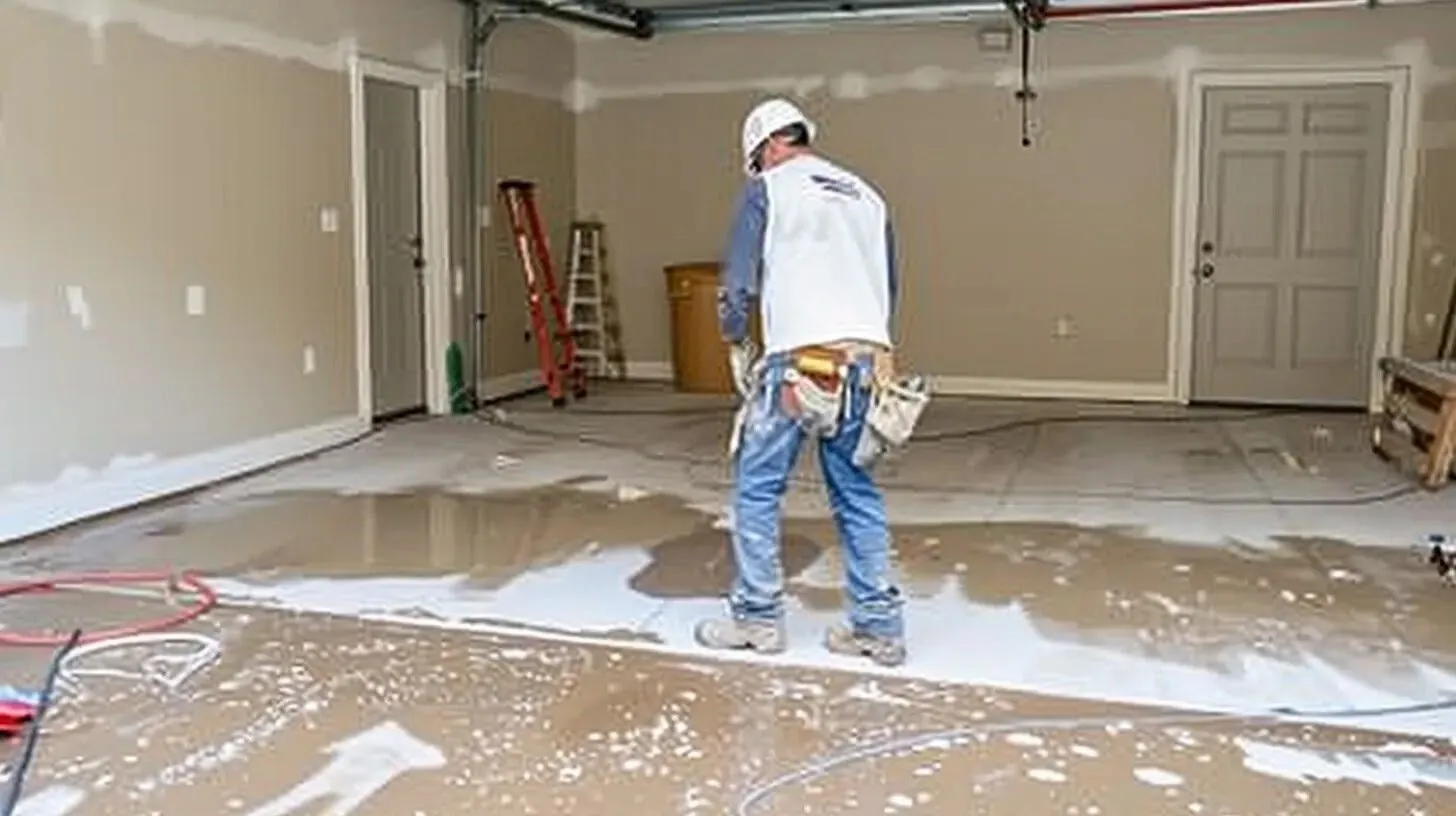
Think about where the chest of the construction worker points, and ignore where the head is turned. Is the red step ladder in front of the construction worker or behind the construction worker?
in front

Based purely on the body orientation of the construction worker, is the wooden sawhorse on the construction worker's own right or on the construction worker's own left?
on the construction worker's own right

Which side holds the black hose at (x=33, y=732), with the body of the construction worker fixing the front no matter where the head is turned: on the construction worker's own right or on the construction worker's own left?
on the construction worker's own left

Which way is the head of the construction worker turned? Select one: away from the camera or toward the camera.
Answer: away from the camera

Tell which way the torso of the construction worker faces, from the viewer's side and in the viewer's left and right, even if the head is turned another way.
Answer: facing away from the viewer and to the left of the viewer

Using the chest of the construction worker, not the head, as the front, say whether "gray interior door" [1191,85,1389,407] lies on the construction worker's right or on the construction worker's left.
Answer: on the construction worker's right

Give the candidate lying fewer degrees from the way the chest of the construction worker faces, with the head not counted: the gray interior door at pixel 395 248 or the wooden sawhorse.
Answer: the gray interior door

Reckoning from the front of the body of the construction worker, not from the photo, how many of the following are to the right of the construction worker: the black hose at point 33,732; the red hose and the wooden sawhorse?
1

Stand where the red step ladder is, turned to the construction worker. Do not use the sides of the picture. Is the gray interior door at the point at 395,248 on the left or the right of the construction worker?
right

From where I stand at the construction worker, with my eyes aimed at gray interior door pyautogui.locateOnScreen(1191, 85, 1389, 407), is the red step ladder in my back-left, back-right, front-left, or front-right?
front-left
